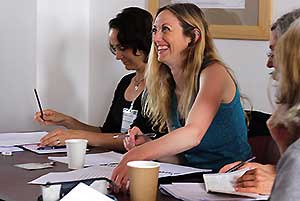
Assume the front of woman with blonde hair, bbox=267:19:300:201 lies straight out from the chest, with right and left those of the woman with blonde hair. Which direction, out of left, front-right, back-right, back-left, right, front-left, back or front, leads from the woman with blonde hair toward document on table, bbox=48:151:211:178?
front-right

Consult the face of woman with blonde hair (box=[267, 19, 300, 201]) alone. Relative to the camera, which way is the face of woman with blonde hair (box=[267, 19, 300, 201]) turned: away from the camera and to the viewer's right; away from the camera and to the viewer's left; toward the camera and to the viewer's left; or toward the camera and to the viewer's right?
away from the camera and to the viewer's left

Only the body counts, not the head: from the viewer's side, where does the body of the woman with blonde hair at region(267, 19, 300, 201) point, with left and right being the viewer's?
facing to the left of the viewer

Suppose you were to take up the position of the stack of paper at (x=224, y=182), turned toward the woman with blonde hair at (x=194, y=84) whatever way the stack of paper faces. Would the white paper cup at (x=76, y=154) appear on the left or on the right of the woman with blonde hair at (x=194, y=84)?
left

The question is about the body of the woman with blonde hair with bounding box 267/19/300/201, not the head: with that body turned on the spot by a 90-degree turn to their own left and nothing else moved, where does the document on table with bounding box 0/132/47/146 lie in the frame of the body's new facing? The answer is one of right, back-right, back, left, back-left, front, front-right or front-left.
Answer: back-right

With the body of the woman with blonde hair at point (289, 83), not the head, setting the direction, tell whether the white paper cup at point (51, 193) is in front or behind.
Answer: in front

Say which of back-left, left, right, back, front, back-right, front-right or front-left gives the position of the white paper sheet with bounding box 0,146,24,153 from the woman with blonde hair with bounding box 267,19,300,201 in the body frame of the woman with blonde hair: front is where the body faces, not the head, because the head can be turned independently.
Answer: front-right
